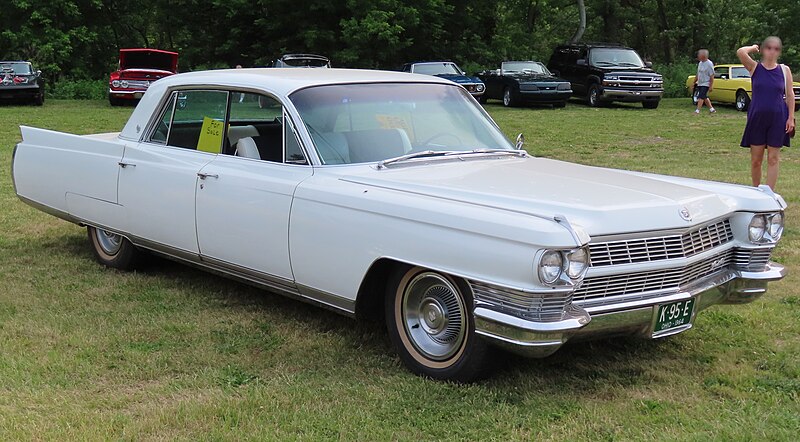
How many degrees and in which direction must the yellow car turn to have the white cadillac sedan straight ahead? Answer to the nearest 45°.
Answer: approximately 45° to its right

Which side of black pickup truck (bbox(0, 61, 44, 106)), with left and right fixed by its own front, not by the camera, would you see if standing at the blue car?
left

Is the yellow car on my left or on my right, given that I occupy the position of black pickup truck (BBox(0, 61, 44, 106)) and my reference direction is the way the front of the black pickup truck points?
on my left

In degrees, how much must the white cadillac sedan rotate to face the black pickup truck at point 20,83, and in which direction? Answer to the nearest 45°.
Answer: approximately 180°
